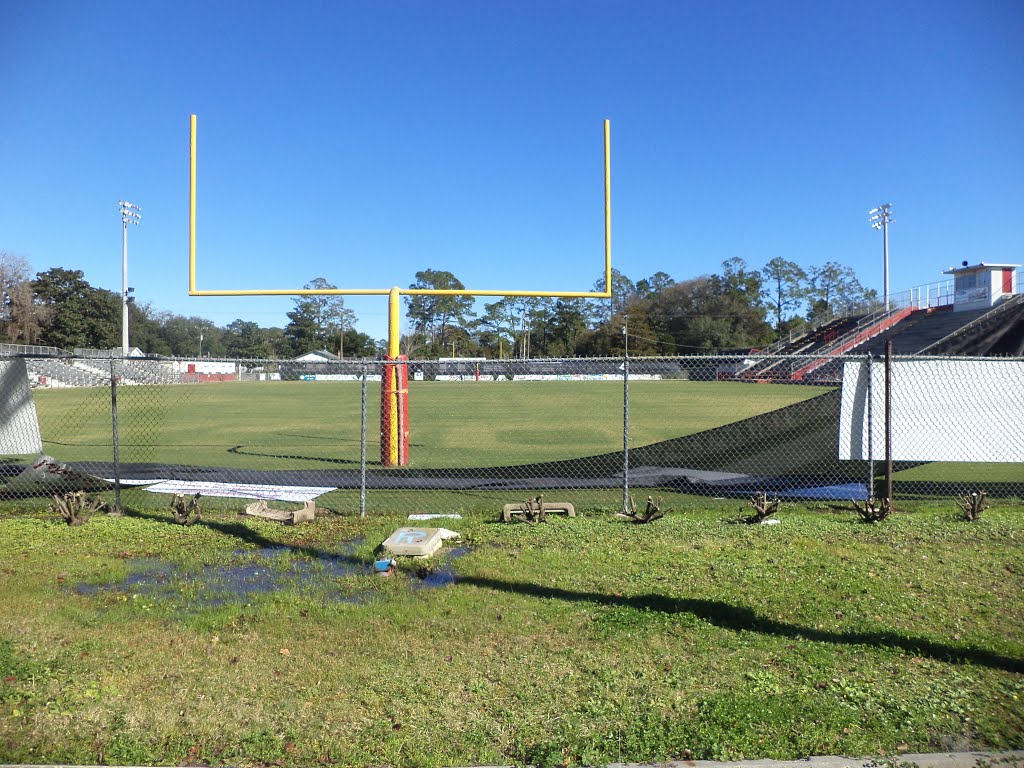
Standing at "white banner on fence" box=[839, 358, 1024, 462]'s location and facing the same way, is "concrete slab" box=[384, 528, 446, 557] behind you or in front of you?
behind

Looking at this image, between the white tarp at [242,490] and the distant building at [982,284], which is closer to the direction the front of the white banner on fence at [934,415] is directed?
the distant building

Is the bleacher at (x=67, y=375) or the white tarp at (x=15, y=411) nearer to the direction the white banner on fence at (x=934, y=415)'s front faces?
the bleacher

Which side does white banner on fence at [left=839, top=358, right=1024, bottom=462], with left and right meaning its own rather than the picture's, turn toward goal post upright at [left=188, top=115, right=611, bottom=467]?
left

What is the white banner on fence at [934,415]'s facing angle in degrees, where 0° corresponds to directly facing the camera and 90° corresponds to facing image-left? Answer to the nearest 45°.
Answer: approximately 180°

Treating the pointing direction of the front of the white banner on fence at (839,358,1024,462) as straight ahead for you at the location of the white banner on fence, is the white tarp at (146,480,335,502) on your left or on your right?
on your left
